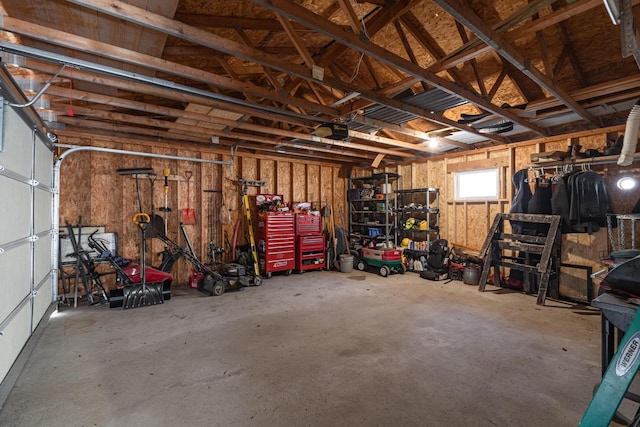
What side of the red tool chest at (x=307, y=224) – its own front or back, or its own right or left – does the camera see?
front

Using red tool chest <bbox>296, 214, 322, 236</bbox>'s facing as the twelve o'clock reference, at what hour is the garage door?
The garage door is roughly at 1 o'clock from the red tool chest.

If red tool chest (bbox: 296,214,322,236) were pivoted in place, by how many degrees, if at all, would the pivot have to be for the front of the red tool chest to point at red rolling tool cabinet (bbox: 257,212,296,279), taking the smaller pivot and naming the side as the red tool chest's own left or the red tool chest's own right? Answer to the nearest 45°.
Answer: approximately 45° to the red tool chest's own right

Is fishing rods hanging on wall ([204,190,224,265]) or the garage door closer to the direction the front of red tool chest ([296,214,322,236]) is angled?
the garage door

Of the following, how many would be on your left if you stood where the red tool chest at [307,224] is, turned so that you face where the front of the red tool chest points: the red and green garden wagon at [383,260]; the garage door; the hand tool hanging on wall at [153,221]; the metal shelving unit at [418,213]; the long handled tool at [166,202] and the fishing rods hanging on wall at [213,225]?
2

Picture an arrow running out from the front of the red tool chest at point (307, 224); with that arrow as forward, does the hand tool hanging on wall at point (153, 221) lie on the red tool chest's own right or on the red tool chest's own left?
on the red tool chest's own right

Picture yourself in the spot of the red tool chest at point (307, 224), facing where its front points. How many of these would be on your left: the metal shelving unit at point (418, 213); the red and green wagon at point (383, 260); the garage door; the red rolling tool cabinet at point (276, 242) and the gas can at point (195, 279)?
2

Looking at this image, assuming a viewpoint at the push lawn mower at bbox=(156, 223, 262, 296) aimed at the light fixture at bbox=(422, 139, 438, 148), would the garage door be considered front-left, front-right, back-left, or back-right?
back-right

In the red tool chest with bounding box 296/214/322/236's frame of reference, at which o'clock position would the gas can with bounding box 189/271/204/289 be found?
The gas can is roughly at 2 o'clock from the red tool chest.

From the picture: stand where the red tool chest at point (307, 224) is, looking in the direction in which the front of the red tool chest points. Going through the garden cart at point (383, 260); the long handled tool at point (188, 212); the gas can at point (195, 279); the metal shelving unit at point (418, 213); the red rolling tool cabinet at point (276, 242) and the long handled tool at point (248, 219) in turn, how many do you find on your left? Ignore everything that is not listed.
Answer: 2

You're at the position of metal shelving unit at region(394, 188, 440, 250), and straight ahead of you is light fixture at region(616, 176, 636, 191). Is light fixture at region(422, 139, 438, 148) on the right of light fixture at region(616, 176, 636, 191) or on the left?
right
